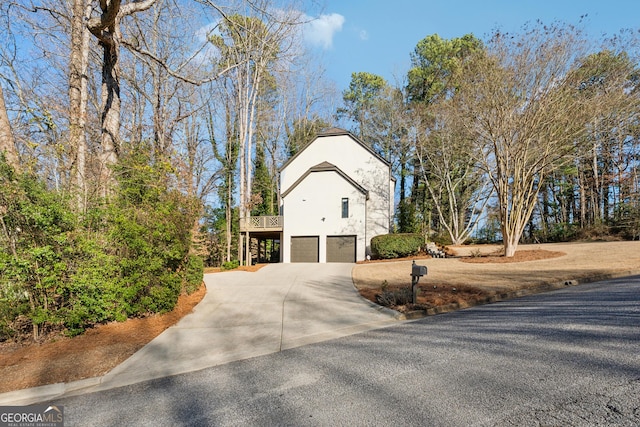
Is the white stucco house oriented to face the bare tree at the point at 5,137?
no

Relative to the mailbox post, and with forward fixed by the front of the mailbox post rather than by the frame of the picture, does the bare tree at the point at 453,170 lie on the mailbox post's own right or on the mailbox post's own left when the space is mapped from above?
on the mailbox post's own left

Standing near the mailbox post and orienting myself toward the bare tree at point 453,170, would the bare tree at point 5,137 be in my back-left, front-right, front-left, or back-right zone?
back-left

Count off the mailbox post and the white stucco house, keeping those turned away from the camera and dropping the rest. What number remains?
0

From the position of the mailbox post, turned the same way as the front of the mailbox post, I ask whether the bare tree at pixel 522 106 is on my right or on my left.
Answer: on my left

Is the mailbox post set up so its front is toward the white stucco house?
no
